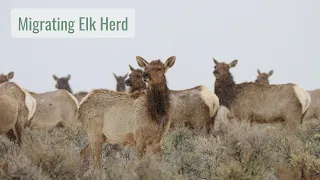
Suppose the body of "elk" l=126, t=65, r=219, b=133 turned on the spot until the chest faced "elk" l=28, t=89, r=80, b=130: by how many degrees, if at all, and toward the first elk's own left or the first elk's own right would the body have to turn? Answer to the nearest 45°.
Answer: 0° — it already faces it

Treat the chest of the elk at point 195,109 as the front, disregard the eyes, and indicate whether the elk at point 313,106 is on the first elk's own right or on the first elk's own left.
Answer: on the first elk's own right

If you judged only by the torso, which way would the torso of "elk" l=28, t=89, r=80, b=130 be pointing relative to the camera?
to the viewer's left

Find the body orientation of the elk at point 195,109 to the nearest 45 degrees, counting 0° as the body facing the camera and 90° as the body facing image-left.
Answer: approximately 135°

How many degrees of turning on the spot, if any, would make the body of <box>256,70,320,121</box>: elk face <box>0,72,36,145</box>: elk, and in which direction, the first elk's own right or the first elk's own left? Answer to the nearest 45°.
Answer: approximately 45° to the first elk's own left

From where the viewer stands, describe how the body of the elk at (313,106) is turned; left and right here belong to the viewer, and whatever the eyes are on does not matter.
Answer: facing to the left of the viewer

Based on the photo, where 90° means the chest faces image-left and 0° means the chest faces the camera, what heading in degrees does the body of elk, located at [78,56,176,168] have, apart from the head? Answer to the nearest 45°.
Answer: approximately 315°

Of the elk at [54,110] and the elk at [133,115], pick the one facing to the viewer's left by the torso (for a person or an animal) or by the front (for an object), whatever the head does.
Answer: the elk at [54,110]

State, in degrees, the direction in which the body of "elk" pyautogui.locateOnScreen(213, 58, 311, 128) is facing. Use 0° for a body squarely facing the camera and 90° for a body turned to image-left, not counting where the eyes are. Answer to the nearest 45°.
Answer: approximately 90°

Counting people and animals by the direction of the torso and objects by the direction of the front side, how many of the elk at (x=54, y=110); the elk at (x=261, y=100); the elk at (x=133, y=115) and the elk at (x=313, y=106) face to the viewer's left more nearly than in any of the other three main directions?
3
